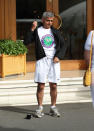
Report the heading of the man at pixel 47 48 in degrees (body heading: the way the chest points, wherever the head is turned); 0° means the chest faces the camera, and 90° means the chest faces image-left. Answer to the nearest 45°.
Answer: approximately 0°

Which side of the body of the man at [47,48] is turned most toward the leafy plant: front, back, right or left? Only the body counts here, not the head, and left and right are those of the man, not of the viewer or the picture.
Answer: back

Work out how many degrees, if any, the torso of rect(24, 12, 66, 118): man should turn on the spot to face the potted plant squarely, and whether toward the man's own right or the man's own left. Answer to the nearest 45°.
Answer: approximately 180°
